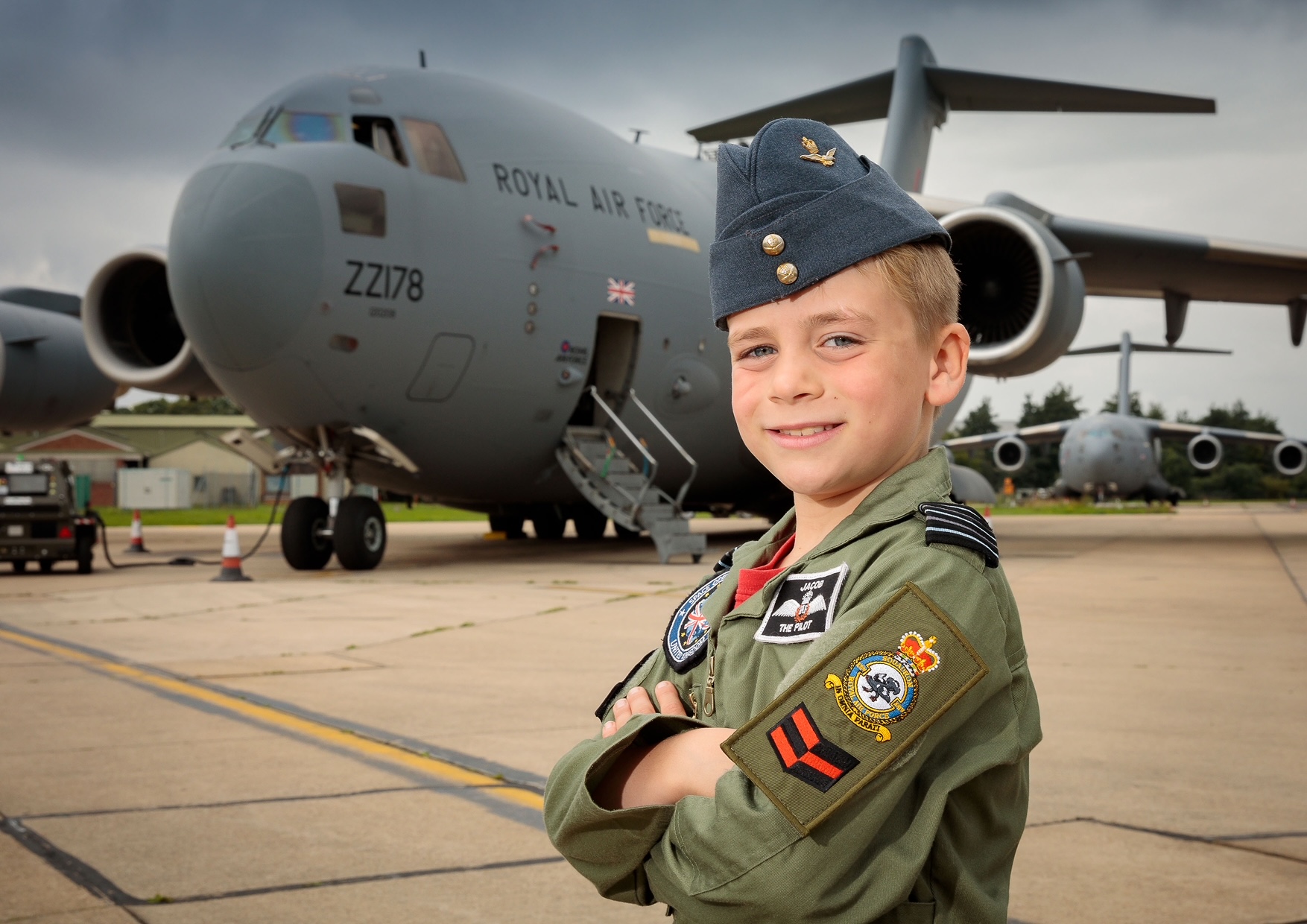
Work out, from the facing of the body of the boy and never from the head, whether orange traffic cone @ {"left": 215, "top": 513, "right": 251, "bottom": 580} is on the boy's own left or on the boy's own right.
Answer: on the boy's own right

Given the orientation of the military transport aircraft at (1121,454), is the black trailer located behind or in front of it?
in front

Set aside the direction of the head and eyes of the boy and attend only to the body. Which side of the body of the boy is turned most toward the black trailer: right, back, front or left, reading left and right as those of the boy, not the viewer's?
right

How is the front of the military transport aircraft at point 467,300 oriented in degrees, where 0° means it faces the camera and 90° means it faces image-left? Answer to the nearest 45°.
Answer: approximately 45°

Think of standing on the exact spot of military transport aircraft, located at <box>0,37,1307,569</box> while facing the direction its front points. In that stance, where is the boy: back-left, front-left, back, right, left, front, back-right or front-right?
front-left
